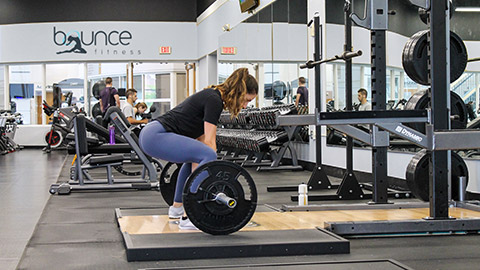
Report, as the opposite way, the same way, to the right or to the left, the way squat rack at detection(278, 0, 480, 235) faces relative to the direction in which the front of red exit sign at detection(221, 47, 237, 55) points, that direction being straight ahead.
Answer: to the right

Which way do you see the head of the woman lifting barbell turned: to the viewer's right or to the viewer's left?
to the viewer's right

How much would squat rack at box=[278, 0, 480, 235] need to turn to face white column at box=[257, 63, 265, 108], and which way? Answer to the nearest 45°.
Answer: approximately 90° to its right

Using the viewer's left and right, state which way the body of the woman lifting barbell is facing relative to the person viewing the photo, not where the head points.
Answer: facing to the right of the viewer

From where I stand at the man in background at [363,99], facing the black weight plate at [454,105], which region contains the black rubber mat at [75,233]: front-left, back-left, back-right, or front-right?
front-right

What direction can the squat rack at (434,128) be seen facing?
to the viewer's left

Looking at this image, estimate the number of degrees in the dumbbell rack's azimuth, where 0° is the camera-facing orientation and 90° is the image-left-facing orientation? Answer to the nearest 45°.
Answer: approximately 45°

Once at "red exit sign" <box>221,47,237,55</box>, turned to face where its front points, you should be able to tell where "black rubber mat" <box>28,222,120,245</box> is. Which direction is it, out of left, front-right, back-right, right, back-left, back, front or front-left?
front

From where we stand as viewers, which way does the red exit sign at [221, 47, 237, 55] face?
facing the viewer

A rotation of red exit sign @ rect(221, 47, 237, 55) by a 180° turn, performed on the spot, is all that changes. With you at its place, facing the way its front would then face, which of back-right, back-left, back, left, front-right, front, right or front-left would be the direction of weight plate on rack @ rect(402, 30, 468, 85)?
back

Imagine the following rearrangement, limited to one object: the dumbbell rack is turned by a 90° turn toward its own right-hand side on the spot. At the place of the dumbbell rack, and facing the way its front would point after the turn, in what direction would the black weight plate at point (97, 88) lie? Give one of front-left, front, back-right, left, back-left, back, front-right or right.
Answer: front

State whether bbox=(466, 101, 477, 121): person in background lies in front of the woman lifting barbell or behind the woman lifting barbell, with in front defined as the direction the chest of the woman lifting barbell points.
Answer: in front

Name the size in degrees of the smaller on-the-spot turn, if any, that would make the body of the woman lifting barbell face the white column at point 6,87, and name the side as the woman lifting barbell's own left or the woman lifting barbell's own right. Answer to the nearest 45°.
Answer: approximately 90° to the woman lifting barbell's own left

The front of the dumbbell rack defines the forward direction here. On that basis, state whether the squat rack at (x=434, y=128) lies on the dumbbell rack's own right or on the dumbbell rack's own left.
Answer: on the dumbbell rack's own left
